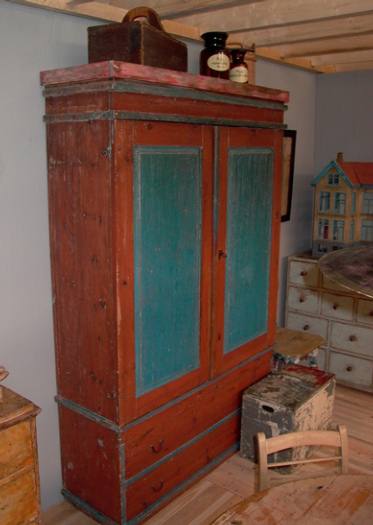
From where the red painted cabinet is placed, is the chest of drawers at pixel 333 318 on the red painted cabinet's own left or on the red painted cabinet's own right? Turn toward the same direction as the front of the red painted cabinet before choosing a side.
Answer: on the red painted cabinet's own left

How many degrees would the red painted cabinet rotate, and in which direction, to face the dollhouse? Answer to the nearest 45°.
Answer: approximately 90° to its left

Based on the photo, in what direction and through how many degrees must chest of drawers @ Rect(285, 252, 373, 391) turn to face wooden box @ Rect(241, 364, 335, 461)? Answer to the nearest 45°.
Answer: approximately 45° to its left

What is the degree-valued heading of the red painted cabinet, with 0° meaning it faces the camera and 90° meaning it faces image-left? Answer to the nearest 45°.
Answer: approximately 315°

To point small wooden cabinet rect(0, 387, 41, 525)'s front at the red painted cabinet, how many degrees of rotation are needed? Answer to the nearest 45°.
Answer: approximately 90° to its left

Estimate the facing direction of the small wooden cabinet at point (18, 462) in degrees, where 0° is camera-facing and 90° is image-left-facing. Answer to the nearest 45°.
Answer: approximately 315°

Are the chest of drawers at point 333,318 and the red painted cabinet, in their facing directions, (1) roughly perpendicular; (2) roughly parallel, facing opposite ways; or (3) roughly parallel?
roughly perpendicular
